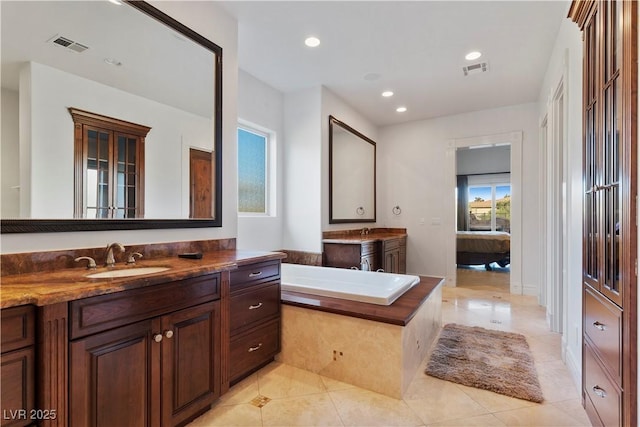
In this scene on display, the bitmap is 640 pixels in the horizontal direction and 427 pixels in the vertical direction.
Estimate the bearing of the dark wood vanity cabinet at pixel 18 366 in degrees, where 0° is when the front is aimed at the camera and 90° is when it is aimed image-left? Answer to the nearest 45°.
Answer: approximately 315°

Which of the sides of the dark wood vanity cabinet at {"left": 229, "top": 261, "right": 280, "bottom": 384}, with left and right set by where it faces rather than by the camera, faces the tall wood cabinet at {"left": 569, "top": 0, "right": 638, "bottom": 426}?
front

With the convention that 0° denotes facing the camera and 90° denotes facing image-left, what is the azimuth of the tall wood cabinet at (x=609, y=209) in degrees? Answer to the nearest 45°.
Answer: approximately 90°

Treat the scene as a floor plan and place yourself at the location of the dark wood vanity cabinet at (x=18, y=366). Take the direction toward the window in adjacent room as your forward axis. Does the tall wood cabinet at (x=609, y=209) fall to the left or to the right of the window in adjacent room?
right

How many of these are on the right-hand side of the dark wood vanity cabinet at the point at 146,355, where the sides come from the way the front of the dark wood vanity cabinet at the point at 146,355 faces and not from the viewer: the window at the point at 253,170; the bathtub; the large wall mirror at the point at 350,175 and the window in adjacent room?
0

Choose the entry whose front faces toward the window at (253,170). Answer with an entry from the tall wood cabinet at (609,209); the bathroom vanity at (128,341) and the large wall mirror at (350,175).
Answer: the tall wood cabinet

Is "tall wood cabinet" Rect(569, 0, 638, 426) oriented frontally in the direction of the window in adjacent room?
no

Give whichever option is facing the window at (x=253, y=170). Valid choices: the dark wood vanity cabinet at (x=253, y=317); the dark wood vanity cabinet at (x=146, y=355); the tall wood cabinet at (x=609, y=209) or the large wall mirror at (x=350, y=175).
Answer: the tall wood cabinet

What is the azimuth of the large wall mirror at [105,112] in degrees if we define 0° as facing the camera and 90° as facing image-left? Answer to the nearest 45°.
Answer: approximately 315°

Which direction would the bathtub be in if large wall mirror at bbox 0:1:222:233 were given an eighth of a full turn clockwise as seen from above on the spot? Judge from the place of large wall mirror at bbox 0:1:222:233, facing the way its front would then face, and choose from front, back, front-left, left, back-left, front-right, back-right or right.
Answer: left

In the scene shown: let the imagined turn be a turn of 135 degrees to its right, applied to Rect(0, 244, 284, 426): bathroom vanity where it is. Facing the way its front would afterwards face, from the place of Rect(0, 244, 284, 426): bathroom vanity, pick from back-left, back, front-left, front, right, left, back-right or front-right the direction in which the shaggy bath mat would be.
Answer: back

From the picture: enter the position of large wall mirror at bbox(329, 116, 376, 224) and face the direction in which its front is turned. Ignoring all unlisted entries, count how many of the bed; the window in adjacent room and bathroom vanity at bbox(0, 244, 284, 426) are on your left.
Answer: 2

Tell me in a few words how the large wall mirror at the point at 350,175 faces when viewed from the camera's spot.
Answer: facing the viewer and to the right of the viewer
